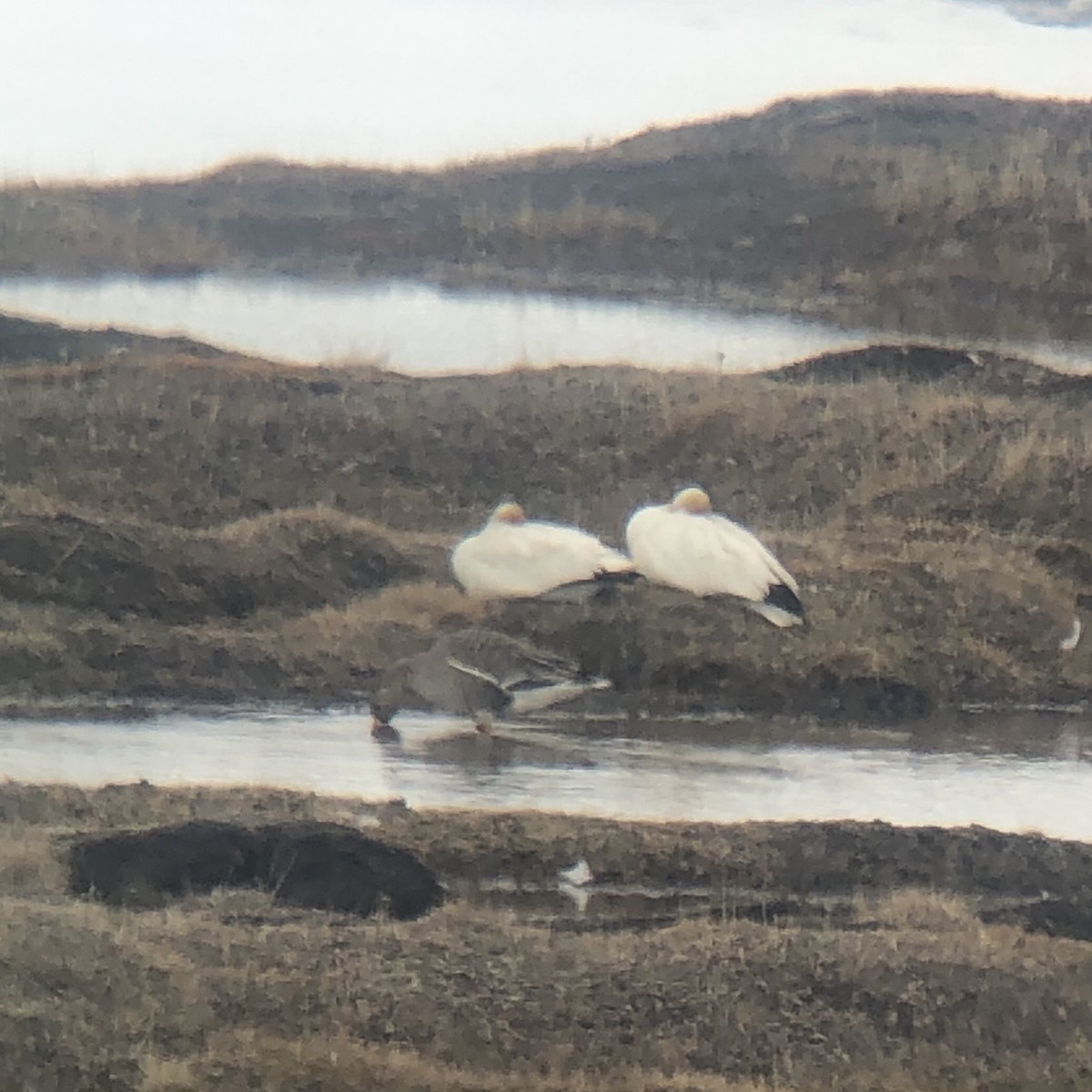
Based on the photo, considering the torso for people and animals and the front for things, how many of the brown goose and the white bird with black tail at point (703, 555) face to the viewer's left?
2

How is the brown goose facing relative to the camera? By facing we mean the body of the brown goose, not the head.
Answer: to the viewer's left

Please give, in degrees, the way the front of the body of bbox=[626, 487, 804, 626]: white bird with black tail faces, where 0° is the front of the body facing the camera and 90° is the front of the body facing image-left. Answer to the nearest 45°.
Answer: approximately 90°

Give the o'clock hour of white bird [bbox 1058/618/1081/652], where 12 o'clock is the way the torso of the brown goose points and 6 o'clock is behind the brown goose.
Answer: The white bird is roughly at 6 o'clock from the brown goose.

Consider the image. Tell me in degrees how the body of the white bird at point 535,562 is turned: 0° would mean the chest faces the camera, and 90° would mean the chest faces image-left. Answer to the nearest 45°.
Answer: approximately 90°
